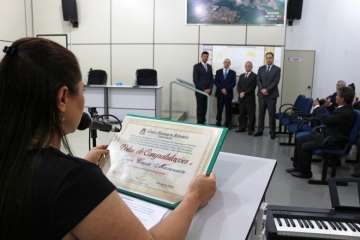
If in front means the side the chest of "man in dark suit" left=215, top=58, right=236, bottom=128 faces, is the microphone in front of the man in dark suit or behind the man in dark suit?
in front

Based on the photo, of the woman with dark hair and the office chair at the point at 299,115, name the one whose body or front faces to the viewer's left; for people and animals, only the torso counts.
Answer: the office chair

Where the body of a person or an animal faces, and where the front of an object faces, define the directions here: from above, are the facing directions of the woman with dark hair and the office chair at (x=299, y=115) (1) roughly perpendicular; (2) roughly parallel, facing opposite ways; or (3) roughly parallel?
roughly perpendicular

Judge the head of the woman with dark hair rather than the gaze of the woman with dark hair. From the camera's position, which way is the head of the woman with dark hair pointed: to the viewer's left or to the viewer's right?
to the viewer's right

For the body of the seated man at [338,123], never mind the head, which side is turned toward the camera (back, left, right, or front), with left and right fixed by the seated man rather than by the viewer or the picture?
left

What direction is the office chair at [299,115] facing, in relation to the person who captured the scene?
facing to the left of the viewer

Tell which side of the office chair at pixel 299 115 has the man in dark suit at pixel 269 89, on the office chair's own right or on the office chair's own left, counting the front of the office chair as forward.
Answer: on the office chair's own right

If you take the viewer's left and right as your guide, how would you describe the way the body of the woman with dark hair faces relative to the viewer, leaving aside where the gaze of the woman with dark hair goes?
facing away from the viewer and to the right of the viewer

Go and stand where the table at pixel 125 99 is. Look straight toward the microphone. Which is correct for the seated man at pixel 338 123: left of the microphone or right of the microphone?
left

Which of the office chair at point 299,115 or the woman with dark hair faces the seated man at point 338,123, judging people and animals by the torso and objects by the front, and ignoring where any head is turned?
the woman with dark hair

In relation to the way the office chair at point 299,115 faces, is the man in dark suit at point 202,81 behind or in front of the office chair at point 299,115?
in front

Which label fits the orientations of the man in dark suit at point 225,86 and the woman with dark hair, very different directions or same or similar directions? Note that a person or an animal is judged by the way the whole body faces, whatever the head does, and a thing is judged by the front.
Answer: very different directions
